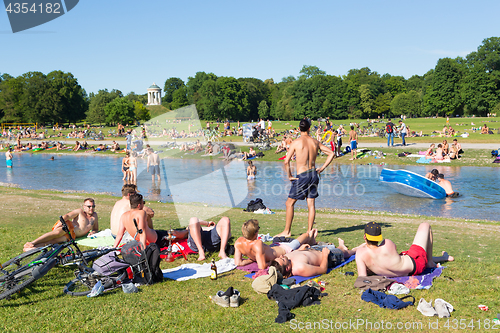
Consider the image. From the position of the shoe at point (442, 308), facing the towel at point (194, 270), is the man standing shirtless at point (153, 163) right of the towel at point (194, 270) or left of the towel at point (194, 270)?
right

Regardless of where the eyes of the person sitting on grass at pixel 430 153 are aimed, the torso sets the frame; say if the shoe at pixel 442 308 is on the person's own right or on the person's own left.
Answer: on the person's own left
